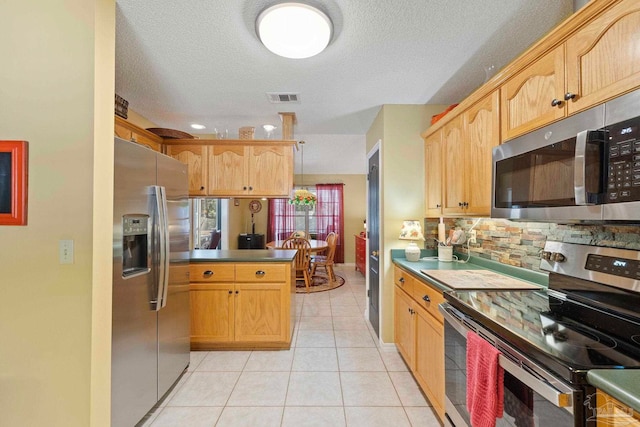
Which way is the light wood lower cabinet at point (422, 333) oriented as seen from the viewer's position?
to the viewer's left

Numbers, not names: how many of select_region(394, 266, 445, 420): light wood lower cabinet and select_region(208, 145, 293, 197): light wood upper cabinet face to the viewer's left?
1

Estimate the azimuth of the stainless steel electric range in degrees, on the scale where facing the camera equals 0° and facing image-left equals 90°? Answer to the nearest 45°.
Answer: approximately 45°

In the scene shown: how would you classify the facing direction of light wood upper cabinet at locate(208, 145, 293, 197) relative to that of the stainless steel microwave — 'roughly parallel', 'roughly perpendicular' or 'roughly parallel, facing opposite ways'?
roughly perpendicular

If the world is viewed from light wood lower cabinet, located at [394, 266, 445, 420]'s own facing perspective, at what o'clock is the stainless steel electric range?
The stainless steel electric range is roughly at 8 o'clock from the light wood lower cabinet.

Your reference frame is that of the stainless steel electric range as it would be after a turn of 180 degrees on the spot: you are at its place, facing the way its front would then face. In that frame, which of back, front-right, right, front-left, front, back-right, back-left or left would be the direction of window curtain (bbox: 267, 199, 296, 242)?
left
